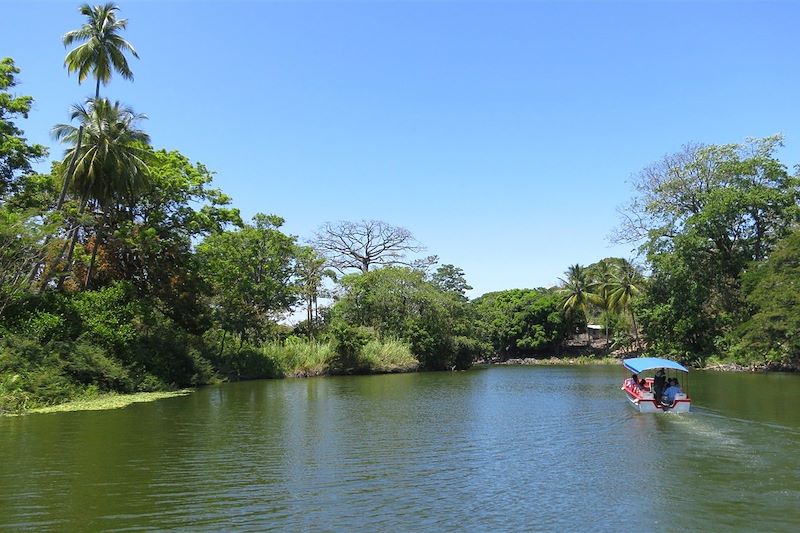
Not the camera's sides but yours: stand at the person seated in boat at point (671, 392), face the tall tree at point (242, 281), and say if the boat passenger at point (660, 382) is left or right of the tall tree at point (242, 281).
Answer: right

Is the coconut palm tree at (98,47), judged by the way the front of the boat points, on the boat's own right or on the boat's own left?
on the boat's own left

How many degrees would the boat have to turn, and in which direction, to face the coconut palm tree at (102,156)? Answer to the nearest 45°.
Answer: approximately 45° to its left

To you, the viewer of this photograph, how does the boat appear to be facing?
facing away from the viewer and to the left of the viewer

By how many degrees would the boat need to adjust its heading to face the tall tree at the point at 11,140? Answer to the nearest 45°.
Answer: approximately 45° to its left
